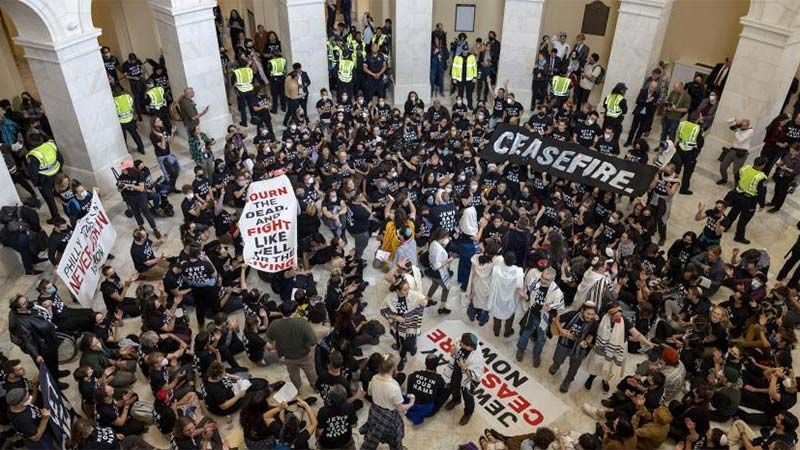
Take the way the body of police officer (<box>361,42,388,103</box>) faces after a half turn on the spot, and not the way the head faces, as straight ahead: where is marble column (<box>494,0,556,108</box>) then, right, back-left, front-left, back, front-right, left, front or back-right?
right

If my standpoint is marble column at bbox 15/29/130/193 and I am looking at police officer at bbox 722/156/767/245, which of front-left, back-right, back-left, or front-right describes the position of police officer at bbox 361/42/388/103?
front-left

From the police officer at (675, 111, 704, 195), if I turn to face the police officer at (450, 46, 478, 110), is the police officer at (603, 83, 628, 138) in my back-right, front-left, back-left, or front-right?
front-right

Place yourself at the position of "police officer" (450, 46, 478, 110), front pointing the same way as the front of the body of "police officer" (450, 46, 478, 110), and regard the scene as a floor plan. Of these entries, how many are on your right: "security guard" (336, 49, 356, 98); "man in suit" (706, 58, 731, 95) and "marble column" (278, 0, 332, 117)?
2

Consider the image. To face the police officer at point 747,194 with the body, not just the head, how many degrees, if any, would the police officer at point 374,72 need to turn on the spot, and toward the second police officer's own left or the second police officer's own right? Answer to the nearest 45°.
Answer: approximately 45° to the second police officer's own left

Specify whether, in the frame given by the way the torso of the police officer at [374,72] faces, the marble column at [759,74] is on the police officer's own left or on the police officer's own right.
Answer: on the police officer's own left

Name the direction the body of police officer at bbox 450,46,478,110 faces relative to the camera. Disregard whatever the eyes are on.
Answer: toward the camera

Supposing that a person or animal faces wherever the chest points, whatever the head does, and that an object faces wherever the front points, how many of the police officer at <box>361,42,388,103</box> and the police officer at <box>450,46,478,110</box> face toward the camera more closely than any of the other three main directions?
2

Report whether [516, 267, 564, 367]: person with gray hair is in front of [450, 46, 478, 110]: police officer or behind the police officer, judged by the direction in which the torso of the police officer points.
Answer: in front

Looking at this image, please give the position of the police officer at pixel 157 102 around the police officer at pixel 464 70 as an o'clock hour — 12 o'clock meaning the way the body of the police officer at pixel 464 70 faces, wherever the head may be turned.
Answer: the police officer at pixel 157 102 is roughly at 2 o'clock from the police officer at pixel 464 70.

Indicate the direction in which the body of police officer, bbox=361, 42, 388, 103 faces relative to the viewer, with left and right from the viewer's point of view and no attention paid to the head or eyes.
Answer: facing the viewer

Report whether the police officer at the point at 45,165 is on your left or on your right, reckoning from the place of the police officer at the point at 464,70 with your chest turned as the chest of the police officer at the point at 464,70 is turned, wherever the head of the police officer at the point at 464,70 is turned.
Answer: on your right

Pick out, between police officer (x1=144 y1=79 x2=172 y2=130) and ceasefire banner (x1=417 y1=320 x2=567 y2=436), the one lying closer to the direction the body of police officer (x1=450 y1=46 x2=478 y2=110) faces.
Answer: the ceasefire banner

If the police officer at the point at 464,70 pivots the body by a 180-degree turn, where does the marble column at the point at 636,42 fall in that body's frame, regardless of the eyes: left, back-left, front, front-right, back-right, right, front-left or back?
right

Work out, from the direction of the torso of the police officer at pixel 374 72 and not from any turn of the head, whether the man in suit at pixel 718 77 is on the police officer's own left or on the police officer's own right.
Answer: on the police officer's own left

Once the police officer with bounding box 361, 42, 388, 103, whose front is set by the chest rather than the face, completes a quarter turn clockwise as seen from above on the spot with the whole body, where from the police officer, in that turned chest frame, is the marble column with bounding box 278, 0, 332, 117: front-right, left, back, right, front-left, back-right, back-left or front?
front

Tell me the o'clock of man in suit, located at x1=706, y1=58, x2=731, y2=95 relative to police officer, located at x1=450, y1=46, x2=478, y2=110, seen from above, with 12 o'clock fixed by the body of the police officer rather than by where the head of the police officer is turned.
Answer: The man in suit is roughly at 9 o'clock from the police officer.
